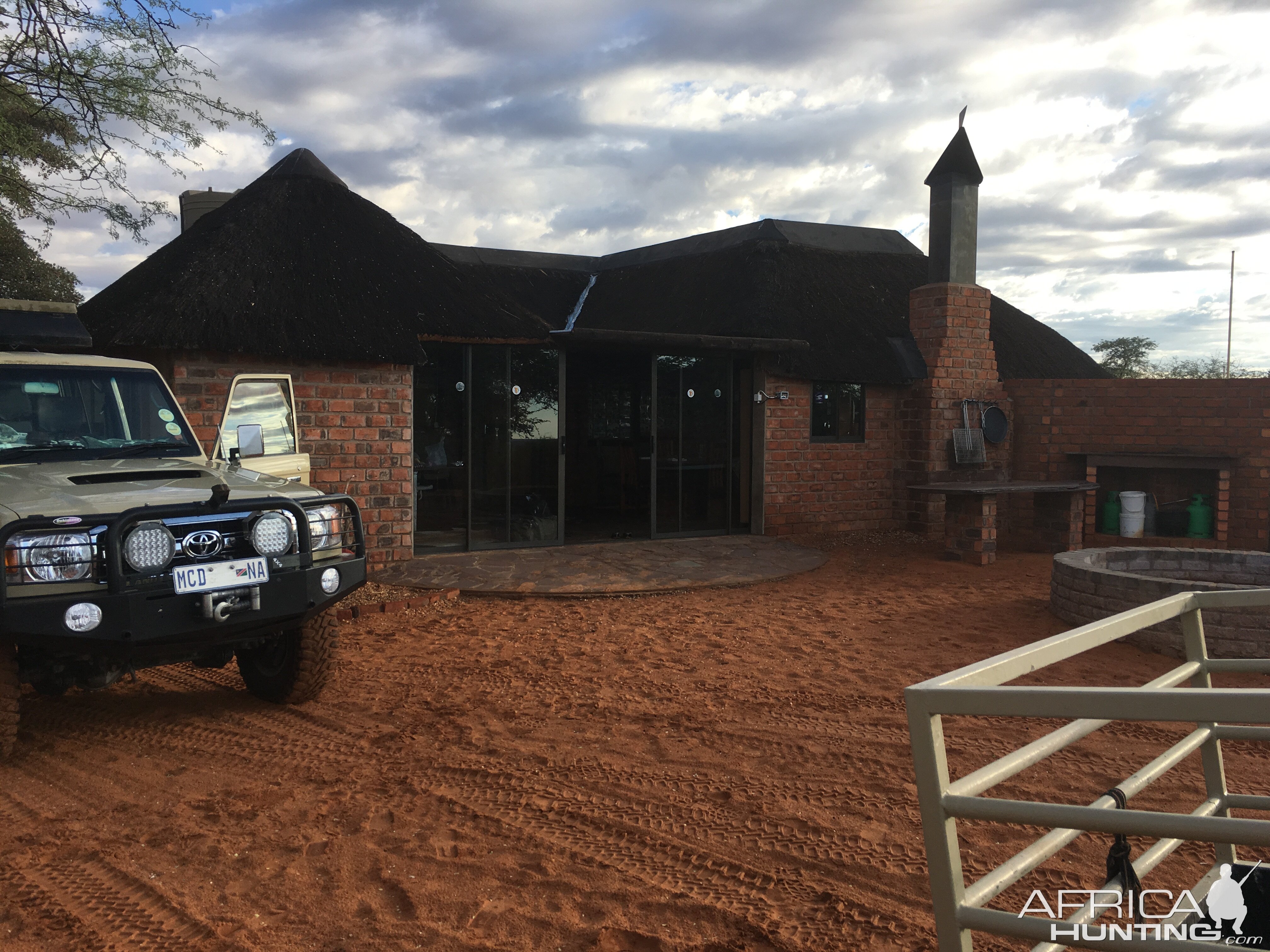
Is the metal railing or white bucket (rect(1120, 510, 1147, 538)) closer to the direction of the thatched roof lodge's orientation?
the metal railing

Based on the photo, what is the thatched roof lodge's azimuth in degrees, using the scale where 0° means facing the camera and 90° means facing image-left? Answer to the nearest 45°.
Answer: approximately 0°

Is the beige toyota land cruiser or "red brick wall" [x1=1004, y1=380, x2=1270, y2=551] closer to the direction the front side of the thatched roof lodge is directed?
the beige toyota land cruiser

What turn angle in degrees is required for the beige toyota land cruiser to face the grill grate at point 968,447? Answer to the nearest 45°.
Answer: approximately 90° to its left

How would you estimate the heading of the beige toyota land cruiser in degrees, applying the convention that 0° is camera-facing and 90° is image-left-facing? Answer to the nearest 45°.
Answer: approximately 315°

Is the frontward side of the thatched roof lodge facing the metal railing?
yes

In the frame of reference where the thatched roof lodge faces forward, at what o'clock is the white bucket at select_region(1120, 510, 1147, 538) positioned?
The white bucket is roughly at 9 o'clock from the thatched roof lodge.

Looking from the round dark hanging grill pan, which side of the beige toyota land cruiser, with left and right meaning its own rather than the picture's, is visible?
left

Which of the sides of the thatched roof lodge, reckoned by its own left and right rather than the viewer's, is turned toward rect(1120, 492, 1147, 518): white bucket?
left

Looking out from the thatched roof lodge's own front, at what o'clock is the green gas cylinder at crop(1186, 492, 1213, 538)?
The green gas cylinder is roughly at 9 o'clock from the thatched roof lodge.
